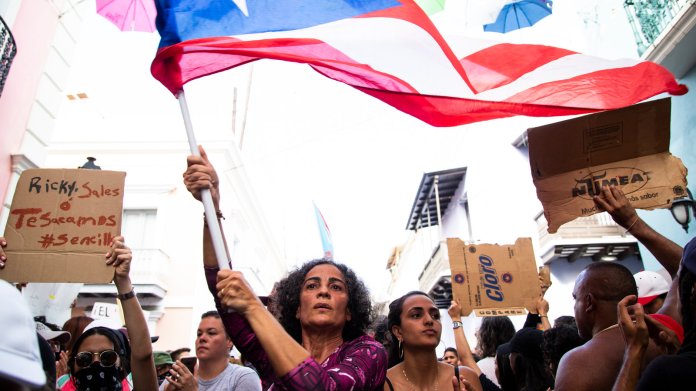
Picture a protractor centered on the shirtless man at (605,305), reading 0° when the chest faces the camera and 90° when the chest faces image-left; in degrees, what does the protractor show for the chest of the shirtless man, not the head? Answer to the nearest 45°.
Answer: approximately 135°

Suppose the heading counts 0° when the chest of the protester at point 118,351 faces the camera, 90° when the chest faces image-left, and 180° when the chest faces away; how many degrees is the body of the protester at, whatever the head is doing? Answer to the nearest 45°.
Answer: approximately 0°

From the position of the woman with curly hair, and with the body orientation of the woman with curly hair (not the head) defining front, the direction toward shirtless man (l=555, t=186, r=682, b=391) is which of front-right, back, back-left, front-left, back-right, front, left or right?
left

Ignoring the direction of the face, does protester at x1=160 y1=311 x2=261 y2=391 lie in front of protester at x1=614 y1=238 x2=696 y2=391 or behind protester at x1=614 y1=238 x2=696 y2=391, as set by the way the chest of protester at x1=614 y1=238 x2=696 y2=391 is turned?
in front

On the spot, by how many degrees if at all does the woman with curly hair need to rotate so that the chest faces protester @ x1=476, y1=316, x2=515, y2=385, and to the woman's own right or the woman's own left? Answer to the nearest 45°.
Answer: approximately 135° to the woman's own left

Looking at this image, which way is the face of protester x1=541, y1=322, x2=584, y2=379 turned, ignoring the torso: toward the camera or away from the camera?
away from the camera

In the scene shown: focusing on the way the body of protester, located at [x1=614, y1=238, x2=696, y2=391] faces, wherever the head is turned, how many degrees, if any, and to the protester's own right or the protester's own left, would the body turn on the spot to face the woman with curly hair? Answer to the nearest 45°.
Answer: approximately 45° to the protester's own left

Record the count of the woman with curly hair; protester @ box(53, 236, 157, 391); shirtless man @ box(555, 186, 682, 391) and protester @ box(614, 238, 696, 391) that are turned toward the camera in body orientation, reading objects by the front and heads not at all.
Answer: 2

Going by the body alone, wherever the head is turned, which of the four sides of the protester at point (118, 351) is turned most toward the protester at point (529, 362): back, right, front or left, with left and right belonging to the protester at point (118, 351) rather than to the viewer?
left

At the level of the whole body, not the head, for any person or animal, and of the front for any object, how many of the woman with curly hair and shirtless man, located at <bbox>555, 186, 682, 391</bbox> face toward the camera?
1

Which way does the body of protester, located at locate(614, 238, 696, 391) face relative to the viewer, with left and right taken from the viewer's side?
facing away from the viewer and to the left of the viewer
